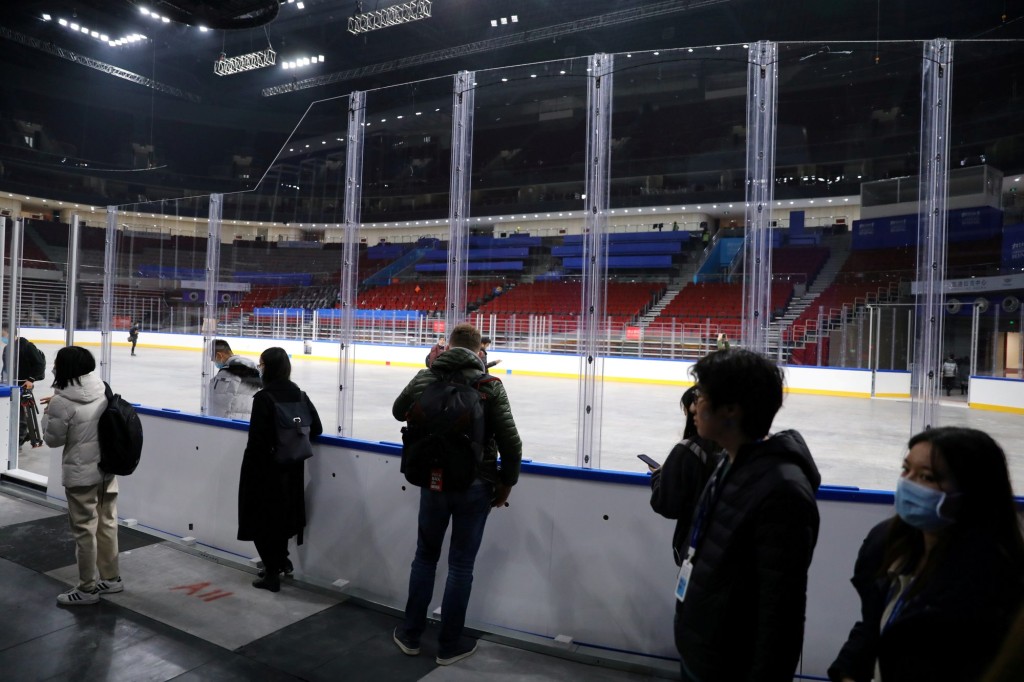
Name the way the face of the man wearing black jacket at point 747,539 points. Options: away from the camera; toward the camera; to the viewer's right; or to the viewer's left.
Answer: to the viewer's left

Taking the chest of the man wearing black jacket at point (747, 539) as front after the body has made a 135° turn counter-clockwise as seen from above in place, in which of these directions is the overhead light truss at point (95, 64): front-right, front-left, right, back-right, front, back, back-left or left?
back

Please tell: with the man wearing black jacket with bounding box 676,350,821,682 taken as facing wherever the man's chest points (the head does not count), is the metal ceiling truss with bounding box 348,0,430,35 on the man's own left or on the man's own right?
on the man's own right

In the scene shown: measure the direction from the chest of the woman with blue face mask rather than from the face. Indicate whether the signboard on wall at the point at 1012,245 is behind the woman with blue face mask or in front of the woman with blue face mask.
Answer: behind

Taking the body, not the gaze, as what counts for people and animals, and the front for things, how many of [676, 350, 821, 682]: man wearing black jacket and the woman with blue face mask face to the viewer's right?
0

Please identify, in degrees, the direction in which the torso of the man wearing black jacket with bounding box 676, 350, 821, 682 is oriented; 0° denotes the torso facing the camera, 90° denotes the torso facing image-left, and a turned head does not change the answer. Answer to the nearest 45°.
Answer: approximately 90°

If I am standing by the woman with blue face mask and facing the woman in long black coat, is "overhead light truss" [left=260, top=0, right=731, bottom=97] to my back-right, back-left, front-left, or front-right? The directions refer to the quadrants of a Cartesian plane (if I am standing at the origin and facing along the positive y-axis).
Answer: front-right

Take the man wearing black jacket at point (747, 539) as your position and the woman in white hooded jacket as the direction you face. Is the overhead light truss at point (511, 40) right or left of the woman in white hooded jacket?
right

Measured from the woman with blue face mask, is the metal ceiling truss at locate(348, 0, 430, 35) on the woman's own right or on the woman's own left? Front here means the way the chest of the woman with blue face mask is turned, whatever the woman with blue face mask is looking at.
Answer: on the woman's own right

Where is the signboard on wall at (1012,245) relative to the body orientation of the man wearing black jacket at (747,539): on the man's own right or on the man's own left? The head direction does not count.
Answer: on the man's own right

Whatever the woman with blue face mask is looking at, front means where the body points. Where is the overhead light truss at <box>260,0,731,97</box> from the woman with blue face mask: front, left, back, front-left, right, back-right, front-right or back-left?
right

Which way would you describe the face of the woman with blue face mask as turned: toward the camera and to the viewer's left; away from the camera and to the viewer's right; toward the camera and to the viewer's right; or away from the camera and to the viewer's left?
toward the camera and to the viewer's left

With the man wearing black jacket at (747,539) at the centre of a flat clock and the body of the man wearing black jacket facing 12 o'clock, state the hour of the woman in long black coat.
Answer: The woman in long black coat is roughly at 1 o'clock from the man wearing black jacket.

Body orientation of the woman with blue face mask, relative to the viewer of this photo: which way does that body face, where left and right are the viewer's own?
facing the viewer and to the left of the viewer
